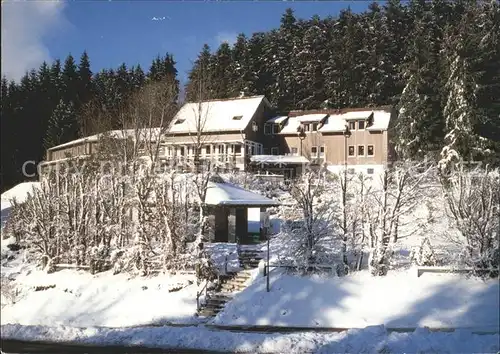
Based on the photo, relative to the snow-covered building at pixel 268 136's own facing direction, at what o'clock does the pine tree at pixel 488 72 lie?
The pine tree is roughly at 9 o'clock from the snow-covered building.

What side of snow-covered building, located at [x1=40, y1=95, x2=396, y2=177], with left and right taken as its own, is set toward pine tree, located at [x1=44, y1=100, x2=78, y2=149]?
right

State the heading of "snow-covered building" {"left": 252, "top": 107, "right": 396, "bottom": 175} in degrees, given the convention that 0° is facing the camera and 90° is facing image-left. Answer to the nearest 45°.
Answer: approximately 0°
